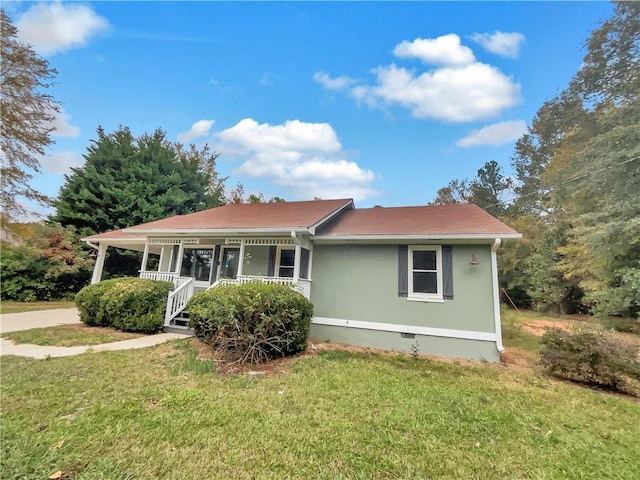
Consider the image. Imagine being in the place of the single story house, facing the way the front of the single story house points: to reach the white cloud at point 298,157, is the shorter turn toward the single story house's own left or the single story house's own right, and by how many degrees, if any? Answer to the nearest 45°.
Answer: approximately 135° to the single story house's own right

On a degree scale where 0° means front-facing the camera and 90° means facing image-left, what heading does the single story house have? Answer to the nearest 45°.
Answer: approximately 45°

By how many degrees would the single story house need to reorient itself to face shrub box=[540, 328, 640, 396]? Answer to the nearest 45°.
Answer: approximately 90° to its left

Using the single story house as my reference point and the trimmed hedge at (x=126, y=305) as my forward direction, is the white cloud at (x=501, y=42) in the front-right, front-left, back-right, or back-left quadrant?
back-right

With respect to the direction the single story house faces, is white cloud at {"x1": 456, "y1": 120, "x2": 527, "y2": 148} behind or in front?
behind

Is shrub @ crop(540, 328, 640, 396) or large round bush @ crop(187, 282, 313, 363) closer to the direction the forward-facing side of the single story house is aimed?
the large round bush

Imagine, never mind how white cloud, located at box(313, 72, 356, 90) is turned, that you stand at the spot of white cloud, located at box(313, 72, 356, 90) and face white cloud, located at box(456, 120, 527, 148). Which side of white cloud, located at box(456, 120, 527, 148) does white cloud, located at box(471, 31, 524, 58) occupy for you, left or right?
right
